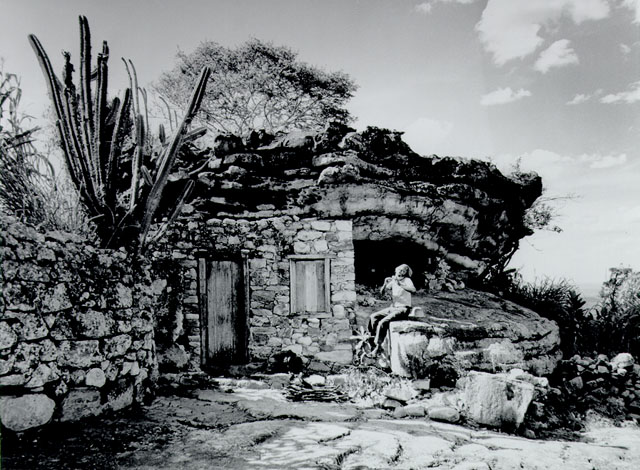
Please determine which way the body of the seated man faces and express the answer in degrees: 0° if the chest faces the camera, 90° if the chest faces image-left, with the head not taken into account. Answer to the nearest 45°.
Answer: approximately 45°

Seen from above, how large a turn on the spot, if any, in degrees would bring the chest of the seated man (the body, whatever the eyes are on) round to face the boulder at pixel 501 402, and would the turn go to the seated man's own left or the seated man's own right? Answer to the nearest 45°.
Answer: approximately 90° to the seated man's own left

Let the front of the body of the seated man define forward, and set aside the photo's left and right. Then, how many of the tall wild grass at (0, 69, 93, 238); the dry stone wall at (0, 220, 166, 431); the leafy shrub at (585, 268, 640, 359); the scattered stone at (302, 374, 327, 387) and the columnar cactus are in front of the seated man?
4

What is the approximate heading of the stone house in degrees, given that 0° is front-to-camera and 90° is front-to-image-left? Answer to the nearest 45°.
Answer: approximately 0°

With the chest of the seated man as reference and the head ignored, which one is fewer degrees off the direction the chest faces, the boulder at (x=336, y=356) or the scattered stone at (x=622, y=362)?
the boulder

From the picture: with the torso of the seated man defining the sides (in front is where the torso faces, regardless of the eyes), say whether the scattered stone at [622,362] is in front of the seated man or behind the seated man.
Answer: behind

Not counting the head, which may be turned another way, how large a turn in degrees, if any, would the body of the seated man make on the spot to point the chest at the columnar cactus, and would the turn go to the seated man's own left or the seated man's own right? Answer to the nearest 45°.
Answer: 0° — they already face it

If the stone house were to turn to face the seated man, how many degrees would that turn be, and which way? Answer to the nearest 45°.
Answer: approximately 45° to its left

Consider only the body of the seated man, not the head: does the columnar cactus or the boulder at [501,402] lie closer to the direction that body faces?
the columnar cactus

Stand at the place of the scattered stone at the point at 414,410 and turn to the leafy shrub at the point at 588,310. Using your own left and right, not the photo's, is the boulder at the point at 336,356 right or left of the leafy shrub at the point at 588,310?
left

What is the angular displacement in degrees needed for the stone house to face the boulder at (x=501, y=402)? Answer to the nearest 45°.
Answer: approximately 45° to its left
